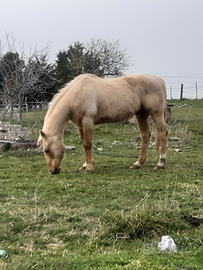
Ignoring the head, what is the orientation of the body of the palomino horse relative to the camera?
to the viewer's left

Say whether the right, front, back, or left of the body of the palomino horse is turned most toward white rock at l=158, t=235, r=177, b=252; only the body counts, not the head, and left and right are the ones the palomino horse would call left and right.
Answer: left
